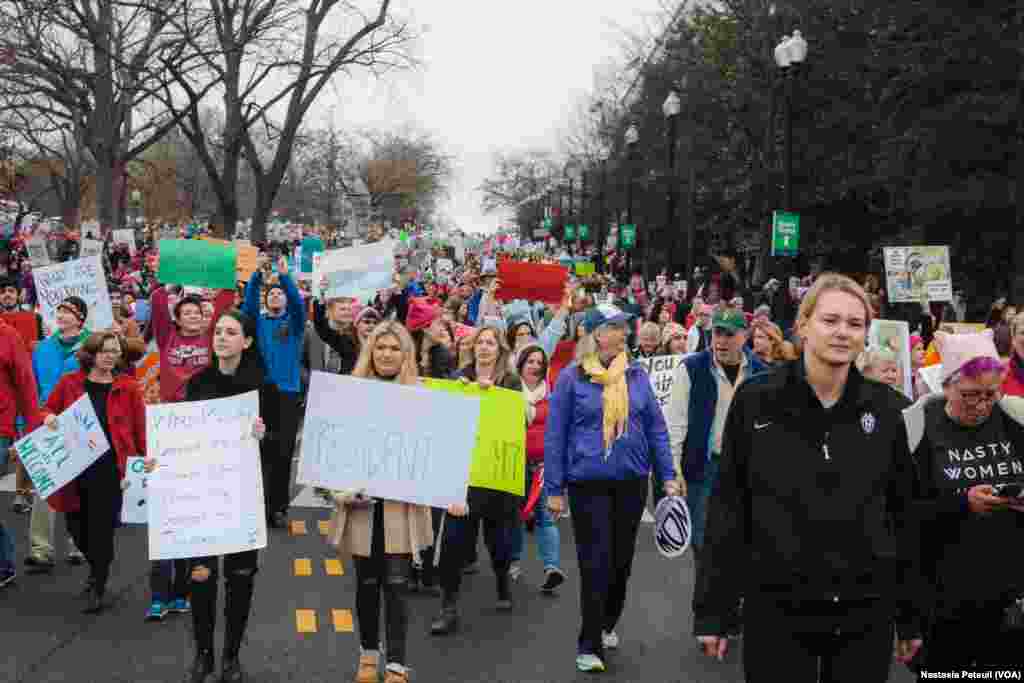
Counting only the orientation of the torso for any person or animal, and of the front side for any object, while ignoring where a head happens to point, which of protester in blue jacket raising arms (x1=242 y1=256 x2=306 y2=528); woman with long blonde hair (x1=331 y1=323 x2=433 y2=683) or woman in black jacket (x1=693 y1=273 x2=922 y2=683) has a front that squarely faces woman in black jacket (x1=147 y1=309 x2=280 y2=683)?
the protester in blue jacket raising arms

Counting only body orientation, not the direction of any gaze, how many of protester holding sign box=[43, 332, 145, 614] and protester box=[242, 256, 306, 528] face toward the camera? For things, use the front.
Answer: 2

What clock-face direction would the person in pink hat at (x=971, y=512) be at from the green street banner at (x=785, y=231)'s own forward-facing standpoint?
The person in pink hat is roughly at 12 o'clock from the green street banner.

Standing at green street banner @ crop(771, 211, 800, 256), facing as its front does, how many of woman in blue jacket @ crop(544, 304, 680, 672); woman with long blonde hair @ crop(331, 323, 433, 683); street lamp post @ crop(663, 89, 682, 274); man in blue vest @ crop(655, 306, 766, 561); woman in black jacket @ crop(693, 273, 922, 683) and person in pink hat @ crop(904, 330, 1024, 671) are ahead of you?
5

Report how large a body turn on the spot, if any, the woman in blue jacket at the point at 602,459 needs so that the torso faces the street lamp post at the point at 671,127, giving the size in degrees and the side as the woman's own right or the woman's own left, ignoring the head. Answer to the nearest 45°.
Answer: approximately 180°

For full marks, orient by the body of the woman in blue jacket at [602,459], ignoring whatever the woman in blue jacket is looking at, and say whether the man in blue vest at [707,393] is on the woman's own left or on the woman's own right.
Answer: on the woman's own left

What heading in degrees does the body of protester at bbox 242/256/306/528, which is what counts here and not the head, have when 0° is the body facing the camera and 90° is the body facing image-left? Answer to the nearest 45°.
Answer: approximately 0°

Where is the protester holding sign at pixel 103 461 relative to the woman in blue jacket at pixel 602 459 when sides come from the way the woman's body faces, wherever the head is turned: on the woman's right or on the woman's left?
on the woman's right

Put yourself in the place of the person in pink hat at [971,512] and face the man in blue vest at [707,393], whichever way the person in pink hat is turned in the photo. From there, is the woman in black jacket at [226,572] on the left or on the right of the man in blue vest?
left

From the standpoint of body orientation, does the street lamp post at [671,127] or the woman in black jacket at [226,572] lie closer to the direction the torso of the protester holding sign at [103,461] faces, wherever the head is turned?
the woman in black jacket
